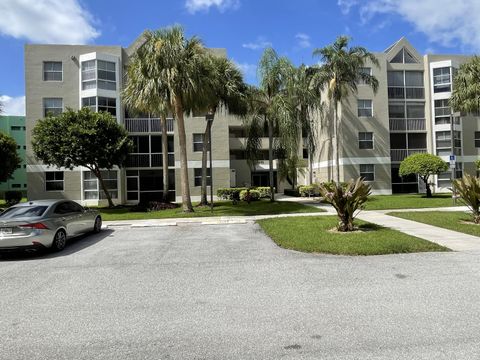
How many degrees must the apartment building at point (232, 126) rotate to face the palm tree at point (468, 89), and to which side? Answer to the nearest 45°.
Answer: approximately 90° to its left

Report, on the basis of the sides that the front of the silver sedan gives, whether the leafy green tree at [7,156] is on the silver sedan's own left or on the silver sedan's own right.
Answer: on the silver sedan's own left

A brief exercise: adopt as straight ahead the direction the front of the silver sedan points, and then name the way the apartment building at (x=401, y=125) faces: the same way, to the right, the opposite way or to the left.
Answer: the opposite way

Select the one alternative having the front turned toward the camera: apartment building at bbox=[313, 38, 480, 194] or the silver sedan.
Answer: the apartment building

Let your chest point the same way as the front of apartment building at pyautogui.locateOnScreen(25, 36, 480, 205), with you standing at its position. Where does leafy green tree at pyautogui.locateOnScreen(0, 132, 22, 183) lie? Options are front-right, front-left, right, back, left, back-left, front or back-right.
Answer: right

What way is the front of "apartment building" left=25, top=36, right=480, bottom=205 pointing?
toward the camera

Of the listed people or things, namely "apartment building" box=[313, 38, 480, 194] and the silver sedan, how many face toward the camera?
1

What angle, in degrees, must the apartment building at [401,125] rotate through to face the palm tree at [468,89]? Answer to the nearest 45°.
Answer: approximately 45° to its left

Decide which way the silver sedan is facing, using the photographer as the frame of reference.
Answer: facing away from the viewer and to the right of the viewer

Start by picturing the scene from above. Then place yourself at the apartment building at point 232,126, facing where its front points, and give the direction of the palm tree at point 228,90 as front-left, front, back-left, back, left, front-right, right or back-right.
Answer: front

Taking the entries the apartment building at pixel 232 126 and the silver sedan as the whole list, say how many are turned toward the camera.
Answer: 1

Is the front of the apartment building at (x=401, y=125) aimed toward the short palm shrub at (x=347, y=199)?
yes

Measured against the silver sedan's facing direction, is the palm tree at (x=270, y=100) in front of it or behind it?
in front
